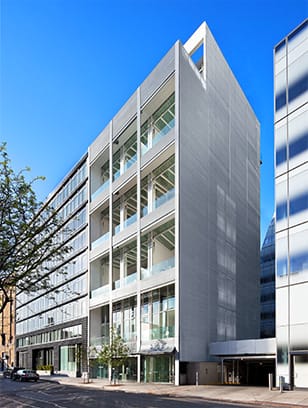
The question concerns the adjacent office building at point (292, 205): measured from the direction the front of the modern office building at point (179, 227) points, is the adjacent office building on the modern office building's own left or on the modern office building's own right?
on the modern office building's own left

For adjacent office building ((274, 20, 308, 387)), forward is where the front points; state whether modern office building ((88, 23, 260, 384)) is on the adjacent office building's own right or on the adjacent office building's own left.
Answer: on the adjacent office building's own right

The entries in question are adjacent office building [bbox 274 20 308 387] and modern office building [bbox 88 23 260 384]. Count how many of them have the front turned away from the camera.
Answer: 0

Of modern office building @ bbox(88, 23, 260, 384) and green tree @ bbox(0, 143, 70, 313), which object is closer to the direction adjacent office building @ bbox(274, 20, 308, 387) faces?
the green tree

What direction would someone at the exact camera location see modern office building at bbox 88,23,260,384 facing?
facing the viewer and to the left of the viewer

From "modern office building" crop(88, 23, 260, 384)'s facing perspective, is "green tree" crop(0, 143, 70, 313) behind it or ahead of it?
ahead

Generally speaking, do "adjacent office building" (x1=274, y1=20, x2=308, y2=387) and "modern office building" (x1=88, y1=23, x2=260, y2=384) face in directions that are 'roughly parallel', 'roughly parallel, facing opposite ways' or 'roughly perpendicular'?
roughly parallel
